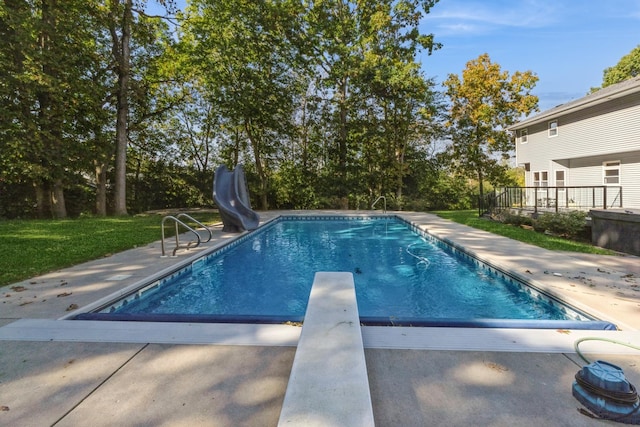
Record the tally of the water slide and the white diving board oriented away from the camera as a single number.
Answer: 1

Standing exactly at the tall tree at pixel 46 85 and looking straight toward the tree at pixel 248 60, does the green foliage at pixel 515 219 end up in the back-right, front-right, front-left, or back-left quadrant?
front-right

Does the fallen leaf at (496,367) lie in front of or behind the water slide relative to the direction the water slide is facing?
in front

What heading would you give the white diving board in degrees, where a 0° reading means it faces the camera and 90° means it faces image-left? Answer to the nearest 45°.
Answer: approximately 180°

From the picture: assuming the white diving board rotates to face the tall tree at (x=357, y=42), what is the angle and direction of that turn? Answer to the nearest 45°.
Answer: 0° — it already faces it

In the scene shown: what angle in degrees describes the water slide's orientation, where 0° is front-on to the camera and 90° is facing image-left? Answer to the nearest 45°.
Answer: approximately 315°

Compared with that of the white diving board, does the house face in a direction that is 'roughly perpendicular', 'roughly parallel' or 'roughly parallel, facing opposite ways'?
roughly perpendicular

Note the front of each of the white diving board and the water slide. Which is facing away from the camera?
the white diving board

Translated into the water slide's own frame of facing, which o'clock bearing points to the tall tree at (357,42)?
The tall tree is roughly at 9 o'clock from the water slide.

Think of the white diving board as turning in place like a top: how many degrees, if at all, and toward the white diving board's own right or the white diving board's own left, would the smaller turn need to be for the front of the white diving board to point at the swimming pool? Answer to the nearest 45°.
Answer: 0° — it already faces it

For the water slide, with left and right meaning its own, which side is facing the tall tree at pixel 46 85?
back
